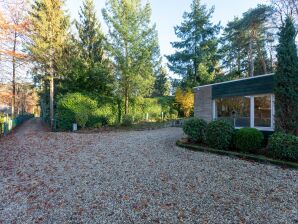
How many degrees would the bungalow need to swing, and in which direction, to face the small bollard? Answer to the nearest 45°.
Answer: approximately 45° to its right

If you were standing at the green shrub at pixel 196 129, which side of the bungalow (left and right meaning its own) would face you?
front

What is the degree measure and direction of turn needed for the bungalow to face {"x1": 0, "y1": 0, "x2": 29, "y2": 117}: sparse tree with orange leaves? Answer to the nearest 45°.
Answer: approximately 45° to its right

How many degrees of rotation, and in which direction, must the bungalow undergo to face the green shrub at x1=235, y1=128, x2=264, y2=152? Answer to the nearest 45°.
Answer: approximately 45° to its left

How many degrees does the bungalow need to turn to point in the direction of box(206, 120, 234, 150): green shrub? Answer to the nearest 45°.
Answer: approximately 45° to its left

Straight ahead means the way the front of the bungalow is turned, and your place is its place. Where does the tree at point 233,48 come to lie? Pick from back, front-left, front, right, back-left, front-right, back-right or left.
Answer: back-right

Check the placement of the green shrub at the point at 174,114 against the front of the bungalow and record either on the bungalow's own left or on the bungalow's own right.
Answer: on the bungalow's own right

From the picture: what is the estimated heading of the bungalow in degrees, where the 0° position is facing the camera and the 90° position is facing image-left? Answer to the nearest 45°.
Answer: approximately 45°

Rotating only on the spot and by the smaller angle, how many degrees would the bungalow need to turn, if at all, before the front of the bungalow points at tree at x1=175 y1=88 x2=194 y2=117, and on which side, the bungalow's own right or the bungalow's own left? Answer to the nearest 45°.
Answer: approximately 90° to the bungalow's own right

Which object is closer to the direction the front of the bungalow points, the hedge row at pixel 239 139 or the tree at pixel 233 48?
the hedge row

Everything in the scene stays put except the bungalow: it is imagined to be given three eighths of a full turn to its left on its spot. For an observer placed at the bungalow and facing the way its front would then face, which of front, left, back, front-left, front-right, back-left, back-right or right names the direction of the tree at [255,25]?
left

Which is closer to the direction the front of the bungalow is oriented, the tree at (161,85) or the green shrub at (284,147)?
the green shrub

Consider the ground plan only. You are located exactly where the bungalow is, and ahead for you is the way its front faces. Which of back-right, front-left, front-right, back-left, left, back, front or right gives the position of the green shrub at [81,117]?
front-right

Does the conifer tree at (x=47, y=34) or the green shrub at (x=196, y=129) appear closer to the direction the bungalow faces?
the green shrub

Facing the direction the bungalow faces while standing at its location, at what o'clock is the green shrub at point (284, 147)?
The green shrub is roughly at 10 o'clock from the bungalow.
